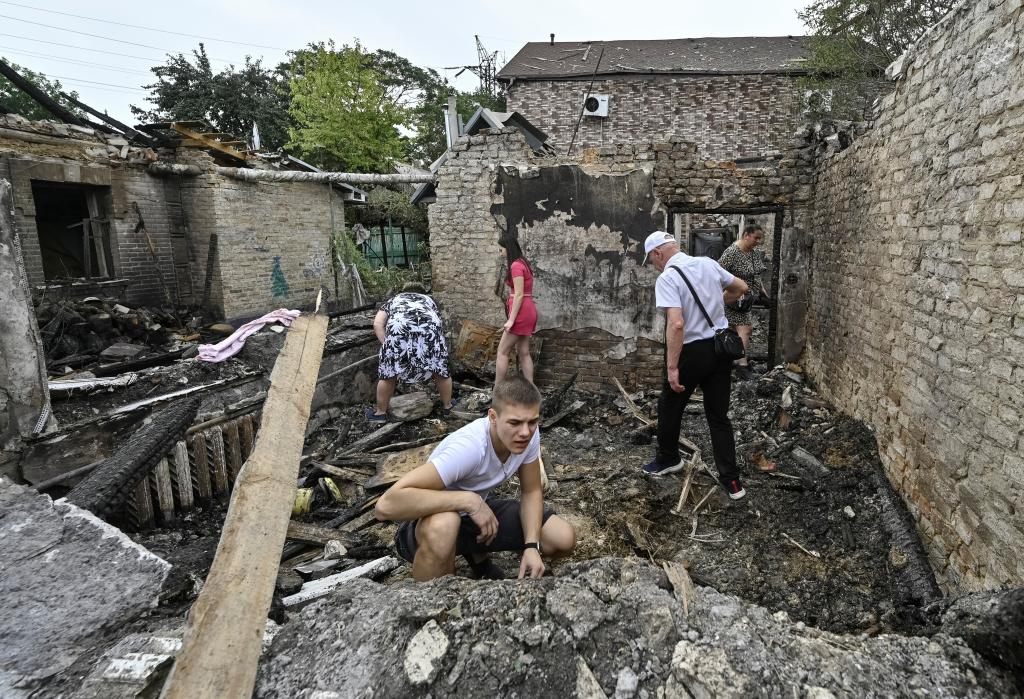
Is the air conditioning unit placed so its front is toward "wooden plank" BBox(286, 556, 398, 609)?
yes

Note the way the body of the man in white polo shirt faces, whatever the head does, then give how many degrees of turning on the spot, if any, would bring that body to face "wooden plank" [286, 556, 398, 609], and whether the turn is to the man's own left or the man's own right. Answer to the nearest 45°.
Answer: approximately 90° to the man's own left

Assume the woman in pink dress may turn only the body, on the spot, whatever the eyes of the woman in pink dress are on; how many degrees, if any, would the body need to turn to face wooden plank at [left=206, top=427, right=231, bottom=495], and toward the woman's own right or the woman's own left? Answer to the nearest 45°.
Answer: approximately 45° to the woman's own left

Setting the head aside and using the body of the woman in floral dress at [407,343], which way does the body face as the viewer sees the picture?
away from the camera

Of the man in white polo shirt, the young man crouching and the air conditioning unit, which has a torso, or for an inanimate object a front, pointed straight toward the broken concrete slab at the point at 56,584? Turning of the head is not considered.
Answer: the air conditioning unit

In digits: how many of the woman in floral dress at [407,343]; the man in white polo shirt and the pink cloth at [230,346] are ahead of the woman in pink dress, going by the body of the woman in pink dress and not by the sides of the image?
2

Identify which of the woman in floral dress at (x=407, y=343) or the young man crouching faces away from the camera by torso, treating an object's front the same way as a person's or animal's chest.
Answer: the woman in floral dress

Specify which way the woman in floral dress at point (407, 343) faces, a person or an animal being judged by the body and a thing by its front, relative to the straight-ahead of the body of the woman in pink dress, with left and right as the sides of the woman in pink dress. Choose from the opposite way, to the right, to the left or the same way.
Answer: to the right

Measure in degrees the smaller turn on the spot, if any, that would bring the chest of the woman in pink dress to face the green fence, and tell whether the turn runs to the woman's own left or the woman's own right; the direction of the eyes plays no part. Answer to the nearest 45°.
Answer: approximately 90° to the woman's own right

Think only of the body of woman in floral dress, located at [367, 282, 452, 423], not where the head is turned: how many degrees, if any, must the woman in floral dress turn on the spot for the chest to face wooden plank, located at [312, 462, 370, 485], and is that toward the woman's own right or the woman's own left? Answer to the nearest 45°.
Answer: approximately 135° to the woman's own left

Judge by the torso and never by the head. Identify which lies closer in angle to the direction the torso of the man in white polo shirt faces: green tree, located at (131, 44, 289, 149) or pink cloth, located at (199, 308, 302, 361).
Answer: the green tree

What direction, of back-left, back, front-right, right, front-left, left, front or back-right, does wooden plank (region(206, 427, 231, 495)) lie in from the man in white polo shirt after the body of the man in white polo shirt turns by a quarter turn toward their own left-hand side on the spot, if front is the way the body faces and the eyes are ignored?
front-right

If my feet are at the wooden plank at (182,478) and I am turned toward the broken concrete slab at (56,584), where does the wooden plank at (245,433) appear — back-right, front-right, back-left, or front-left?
back-left

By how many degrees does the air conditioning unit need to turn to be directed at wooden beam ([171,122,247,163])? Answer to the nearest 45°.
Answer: approximately 45° to its right

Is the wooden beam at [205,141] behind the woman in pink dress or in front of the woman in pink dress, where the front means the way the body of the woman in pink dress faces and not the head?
in front

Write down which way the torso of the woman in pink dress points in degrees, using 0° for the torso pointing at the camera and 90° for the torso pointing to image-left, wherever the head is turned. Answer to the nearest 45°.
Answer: approximately 90°
